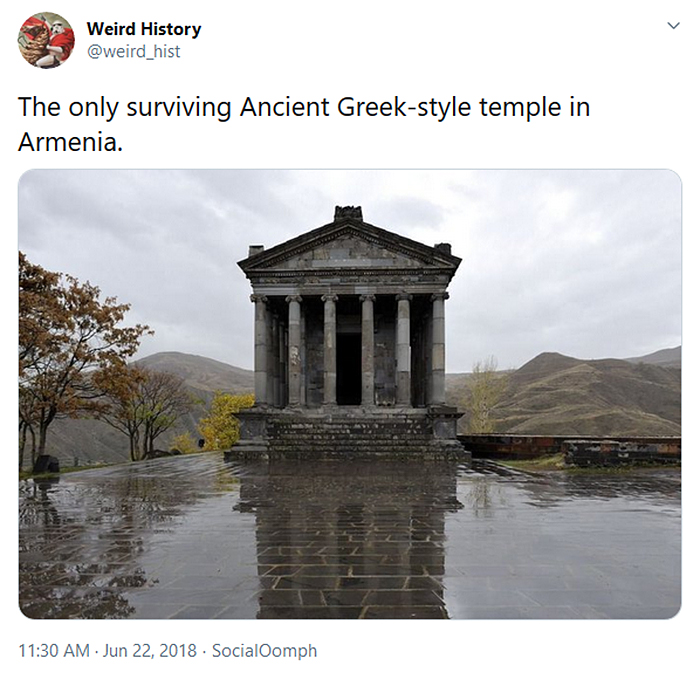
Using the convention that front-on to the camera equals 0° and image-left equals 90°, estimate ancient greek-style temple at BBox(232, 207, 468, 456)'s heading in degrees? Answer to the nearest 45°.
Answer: approximately 0°
